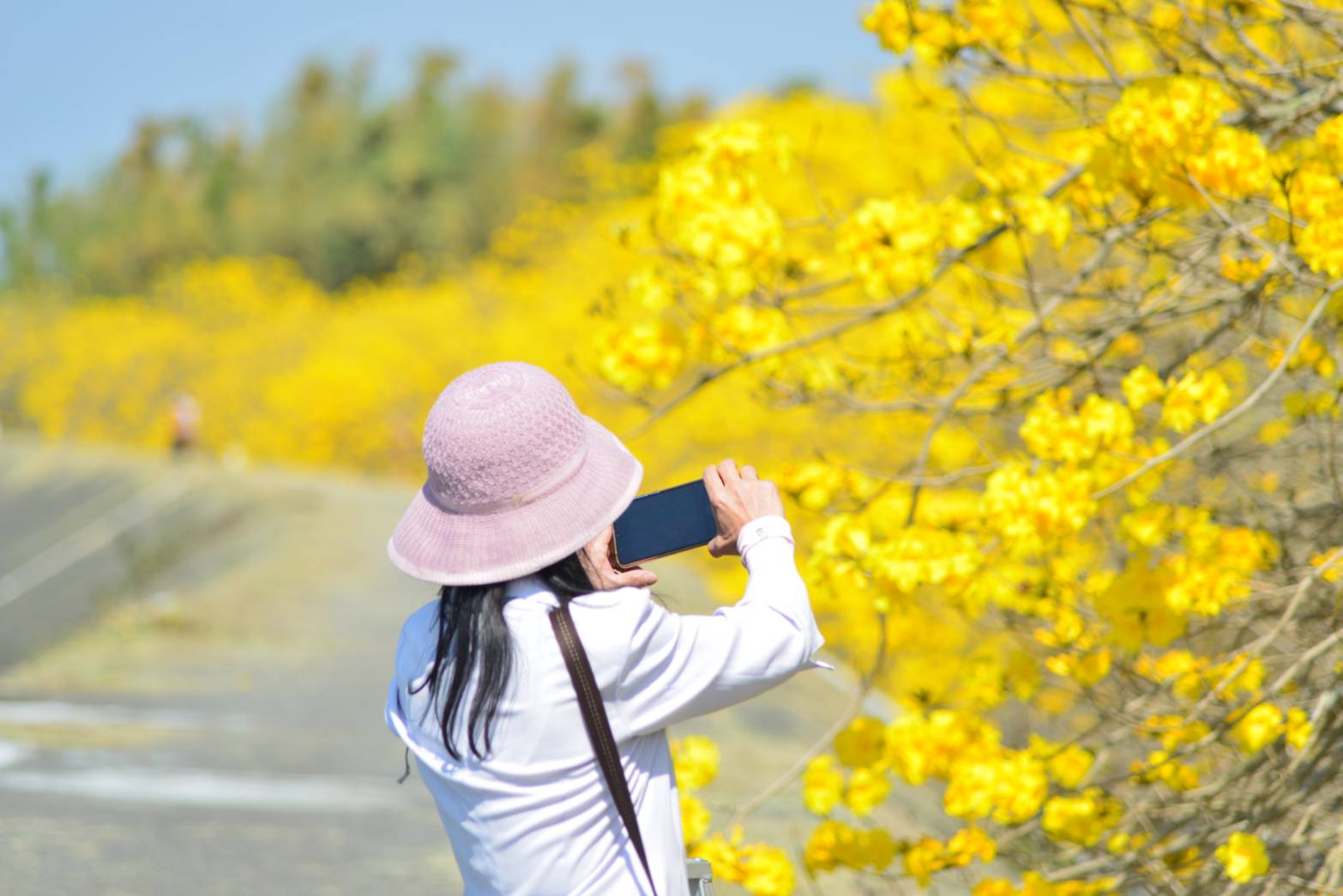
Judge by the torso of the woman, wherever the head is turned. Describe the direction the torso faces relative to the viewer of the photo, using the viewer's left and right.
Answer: facing away from the viewer and to the right of the viewer

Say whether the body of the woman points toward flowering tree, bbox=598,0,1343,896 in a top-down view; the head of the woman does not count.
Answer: yes

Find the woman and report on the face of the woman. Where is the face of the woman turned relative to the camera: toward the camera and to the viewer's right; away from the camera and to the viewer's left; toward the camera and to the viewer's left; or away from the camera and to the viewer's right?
away from the camera and to the viewer's right
